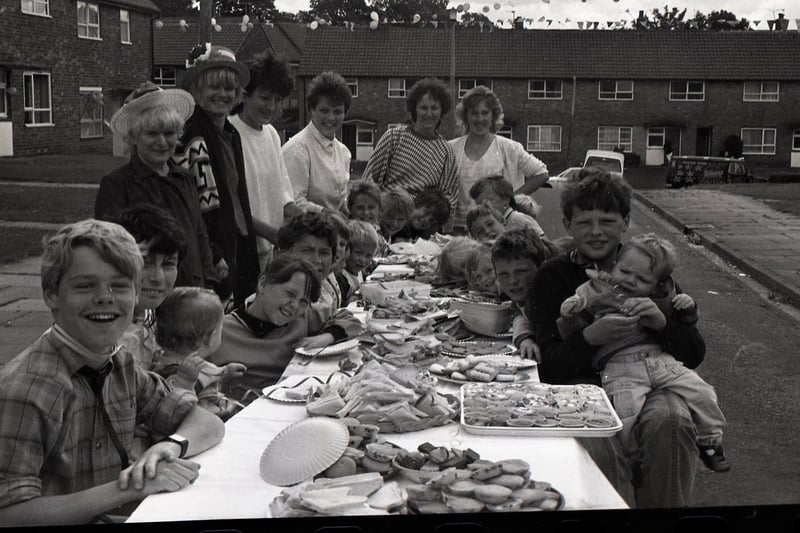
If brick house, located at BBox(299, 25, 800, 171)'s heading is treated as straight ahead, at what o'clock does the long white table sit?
The long white table is roughly at 1 o'clock from the brick house.

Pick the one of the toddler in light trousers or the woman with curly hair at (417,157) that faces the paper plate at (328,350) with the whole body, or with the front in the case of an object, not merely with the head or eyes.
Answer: the woman with curly hair

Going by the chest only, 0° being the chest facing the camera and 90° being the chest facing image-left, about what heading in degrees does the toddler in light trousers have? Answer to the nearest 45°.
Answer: approximately 0°

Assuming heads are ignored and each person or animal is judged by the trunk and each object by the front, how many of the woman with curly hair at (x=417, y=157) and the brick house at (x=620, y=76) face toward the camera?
2

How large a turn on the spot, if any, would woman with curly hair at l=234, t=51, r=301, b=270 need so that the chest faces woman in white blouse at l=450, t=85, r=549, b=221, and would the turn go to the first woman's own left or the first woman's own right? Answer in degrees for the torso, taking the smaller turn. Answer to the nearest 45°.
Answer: approximately 90° to the first woman's own left

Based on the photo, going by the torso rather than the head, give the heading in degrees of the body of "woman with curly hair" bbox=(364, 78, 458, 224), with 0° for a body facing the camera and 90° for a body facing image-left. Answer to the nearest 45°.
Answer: approximately 0°

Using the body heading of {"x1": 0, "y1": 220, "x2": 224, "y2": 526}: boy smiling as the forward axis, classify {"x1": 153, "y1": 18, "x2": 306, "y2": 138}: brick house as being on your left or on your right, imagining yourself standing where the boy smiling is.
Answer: on your left
